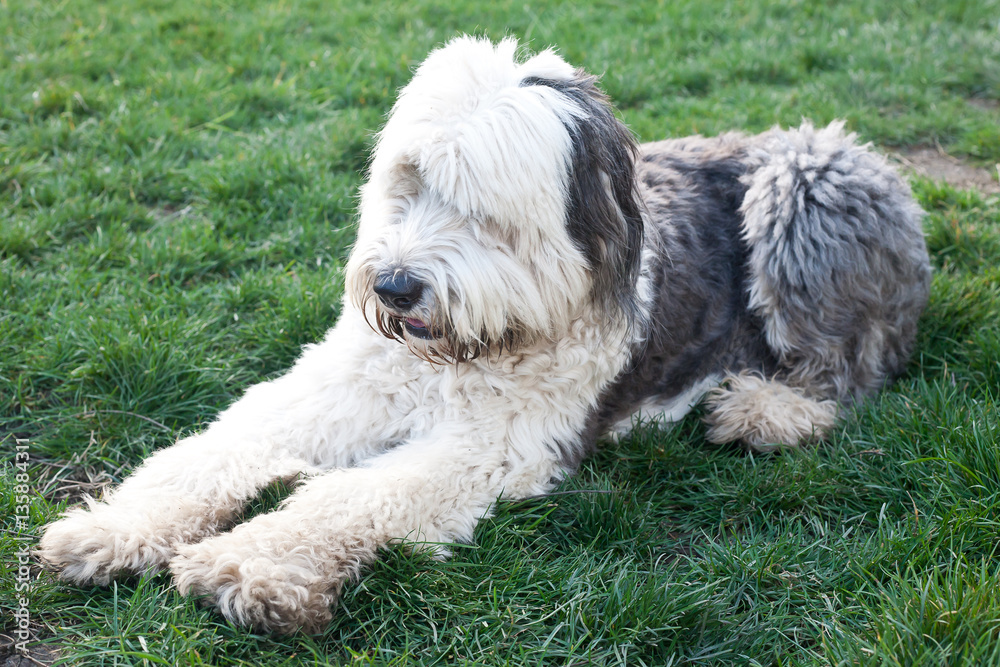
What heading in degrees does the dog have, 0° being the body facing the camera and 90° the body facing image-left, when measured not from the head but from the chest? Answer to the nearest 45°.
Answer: approximately 45°
